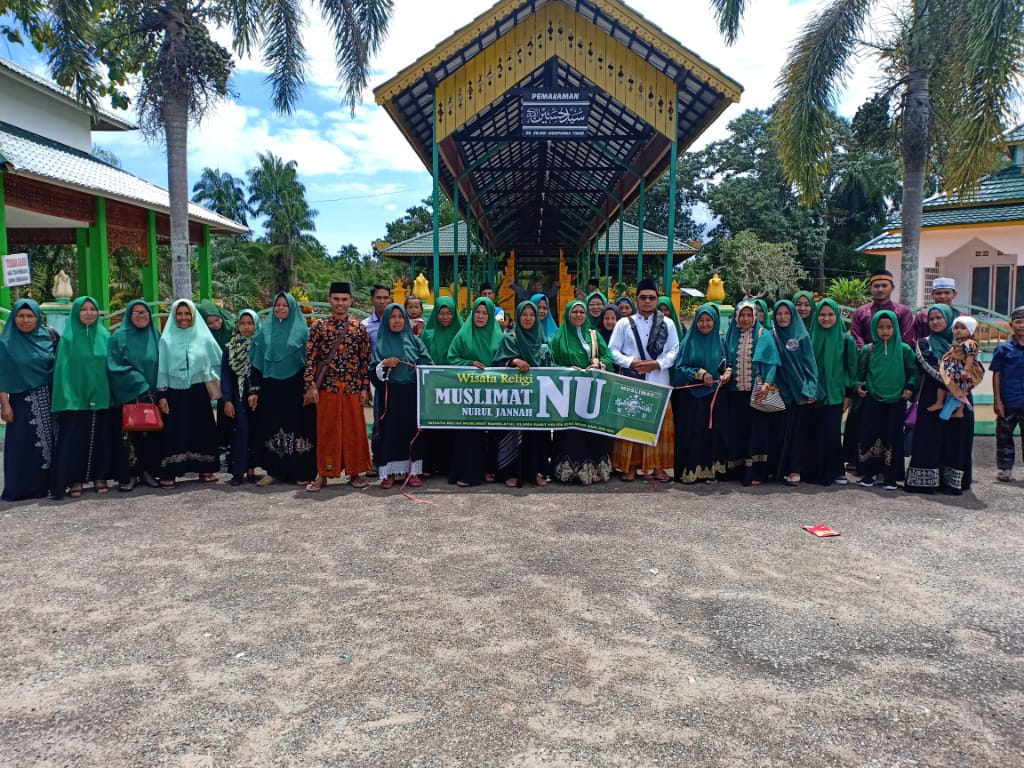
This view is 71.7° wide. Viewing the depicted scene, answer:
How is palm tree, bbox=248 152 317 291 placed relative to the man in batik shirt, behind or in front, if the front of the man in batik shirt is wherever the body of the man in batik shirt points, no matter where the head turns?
behind

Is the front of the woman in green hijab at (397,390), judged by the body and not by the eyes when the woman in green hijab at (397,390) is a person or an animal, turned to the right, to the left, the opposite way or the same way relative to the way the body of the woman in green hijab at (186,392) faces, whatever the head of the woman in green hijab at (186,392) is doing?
the same way

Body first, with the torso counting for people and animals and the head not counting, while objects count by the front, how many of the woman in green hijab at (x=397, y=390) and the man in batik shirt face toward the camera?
2

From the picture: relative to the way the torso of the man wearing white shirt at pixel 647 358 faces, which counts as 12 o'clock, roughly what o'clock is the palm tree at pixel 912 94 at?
The palm tree is roughly at 7 o'clock from the man wearing white shirt.

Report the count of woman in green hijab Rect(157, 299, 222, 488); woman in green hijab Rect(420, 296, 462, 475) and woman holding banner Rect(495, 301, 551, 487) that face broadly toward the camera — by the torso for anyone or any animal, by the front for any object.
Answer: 3

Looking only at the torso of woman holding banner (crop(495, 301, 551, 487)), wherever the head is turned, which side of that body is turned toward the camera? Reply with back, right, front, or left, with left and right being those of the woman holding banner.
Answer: front

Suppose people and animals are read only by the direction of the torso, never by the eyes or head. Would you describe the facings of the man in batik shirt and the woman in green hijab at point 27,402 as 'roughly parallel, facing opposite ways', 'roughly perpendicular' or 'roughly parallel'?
roughly parallel

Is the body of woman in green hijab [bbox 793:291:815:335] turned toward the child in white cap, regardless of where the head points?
no

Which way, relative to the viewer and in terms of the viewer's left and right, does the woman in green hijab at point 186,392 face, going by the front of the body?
facing the viewer

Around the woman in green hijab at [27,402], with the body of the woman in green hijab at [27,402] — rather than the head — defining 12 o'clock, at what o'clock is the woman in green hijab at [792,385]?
the woman in green hijab at [792,385] is roughly at 10 o'clock from the woman in green hijab at [27,402].

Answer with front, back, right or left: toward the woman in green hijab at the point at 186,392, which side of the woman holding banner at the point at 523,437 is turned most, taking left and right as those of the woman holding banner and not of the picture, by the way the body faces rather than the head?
right

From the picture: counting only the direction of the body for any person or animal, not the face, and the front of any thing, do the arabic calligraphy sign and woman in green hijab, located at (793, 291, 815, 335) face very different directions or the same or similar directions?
same or similar directions

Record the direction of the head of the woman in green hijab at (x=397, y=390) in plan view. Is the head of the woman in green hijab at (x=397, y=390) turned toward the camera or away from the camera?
toward the camera

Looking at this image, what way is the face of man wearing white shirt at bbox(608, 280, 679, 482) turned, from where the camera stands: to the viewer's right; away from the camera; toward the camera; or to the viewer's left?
toward the camera

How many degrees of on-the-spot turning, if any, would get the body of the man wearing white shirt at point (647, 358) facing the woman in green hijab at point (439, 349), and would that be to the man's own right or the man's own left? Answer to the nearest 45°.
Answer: approximately 90° to the man's own right

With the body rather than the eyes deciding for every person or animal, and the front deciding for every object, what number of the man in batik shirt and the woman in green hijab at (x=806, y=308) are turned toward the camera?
2

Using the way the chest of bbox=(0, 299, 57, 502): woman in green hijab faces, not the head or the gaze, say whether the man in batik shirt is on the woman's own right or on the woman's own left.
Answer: on the woman's own left

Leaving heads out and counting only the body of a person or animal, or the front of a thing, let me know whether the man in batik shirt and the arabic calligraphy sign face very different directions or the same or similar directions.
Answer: same or similar directions

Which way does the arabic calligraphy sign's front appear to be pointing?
toward the camera
